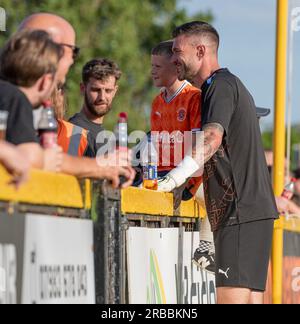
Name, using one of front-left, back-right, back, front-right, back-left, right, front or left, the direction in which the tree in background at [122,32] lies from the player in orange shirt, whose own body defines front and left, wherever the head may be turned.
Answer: back-right

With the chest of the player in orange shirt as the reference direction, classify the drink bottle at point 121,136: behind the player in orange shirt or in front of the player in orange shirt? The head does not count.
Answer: in front

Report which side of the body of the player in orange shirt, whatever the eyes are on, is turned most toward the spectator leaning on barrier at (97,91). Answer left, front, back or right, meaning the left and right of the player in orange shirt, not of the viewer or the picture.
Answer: right

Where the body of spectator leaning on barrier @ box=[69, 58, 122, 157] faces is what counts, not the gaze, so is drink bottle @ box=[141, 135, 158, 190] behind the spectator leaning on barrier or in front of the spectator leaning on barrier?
in front

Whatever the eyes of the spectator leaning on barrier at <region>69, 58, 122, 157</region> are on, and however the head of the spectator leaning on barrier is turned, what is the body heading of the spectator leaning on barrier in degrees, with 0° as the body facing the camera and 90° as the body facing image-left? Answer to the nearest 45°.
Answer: approximately 315°

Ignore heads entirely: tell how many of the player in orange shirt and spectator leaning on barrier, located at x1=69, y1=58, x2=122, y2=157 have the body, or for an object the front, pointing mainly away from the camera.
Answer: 0

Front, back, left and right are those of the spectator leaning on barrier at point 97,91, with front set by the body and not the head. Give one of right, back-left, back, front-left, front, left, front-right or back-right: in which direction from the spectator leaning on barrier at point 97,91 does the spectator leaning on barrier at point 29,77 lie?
front-right

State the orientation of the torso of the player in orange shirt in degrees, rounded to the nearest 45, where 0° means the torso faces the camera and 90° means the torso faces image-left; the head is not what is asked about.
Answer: approximately 45°
